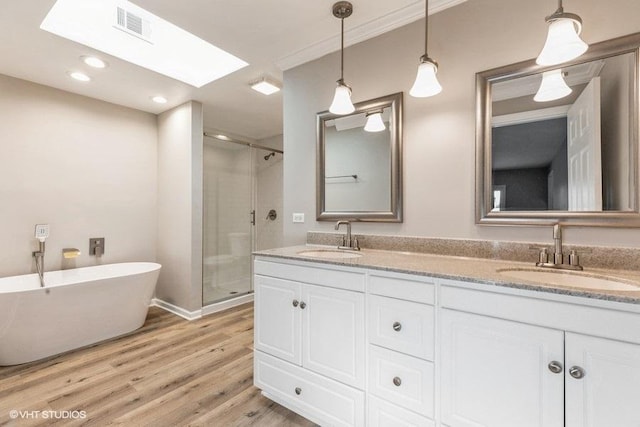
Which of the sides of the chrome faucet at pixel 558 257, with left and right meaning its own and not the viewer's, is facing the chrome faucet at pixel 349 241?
right

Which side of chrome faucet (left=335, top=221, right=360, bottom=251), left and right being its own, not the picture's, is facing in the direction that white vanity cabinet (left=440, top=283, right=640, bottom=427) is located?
left

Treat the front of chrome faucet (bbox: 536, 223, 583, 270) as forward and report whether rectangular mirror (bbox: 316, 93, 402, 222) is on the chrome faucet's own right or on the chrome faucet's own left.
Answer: on the chrome faucet's own right

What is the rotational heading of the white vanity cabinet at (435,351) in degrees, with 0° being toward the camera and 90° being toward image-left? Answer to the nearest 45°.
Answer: approximately 45°

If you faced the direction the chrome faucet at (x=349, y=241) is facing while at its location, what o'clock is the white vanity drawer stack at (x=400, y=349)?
The white vanity drawer stack is roughly at 10 o'clock from the chrome faucet.

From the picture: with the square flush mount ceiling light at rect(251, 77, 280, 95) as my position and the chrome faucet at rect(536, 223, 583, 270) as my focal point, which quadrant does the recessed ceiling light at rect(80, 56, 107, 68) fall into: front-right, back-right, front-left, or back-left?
back-right

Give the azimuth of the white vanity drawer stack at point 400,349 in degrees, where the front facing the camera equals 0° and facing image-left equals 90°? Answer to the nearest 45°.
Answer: approximately 45°
